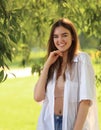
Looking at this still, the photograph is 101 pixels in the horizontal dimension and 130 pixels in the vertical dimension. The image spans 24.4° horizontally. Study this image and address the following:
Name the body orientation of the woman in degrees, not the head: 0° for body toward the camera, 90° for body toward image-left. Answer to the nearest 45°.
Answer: approximately 45°

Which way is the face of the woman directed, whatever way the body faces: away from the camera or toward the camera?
toward the camera
